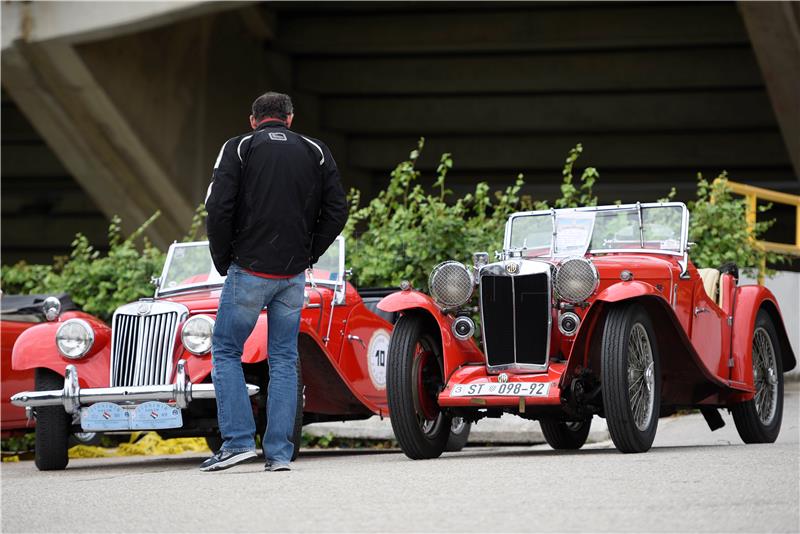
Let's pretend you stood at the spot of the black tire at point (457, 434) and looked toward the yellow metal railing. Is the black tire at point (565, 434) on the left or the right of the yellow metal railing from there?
right

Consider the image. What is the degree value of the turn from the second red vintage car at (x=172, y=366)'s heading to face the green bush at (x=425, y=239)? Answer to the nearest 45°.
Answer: approximately 180°

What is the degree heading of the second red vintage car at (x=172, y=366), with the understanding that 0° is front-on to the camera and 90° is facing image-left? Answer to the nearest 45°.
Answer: approximately 45°

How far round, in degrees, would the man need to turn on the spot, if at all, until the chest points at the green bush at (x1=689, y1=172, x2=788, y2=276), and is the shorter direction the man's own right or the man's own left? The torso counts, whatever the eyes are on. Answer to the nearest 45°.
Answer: approximately 45° to the man's own right

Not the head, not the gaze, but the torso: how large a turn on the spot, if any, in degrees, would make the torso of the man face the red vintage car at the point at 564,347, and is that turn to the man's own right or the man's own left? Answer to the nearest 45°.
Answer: approximately 90° to the man's own right

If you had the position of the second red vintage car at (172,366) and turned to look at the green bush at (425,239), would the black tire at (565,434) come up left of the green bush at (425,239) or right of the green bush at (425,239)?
right

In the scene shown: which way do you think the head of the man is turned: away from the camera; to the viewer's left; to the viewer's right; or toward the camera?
away from the camera

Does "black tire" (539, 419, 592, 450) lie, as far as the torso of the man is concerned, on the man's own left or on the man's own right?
on the man's own right

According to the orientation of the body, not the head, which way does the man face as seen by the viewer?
away from the camera

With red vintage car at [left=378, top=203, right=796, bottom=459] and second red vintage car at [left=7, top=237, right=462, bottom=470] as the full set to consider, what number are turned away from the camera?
0

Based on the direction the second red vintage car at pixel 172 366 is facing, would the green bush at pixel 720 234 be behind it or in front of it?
behind

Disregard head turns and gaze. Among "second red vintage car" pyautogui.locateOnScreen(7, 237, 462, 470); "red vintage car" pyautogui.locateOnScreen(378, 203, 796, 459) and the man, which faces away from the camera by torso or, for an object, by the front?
the man
